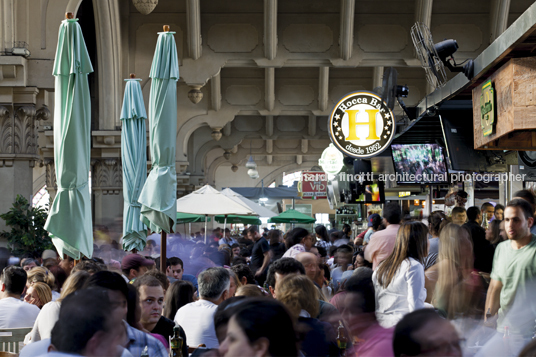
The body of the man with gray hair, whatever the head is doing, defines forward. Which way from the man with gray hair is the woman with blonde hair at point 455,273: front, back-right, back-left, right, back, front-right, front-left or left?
front-right

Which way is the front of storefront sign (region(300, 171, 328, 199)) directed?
toward the camera

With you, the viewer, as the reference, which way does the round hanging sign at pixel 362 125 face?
facing the viewer

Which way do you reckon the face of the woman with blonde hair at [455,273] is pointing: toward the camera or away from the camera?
away from the camera

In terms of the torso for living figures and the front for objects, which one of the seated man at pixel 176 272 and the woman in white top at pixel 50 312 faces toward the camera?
the seated man

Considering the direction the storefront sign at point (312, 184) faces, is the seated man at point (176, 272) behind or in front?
in front

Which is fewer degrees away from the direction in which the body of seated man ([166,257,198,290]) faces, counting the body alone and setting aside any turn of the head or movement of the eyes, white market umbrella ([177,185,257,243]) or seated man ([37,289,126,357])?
the seated man

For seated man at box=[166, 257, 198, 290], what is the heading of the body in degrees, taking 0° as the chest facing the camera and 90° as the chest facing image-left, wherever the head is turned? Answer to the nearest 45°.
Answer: approximately 0°

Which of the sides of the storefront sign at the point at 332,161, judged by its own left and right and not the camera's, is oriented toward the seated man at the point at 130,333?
front

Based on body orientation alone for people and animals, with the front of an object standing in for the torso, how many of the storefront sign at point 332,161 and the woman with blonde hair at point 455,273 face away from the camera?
1

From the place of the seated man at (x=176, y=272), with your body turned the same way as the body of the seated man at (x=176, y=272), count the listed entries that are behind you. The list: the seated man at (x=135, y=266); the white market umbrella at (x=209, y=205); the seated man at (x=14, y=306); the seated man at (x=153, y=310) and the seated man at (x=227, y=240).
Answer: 2
